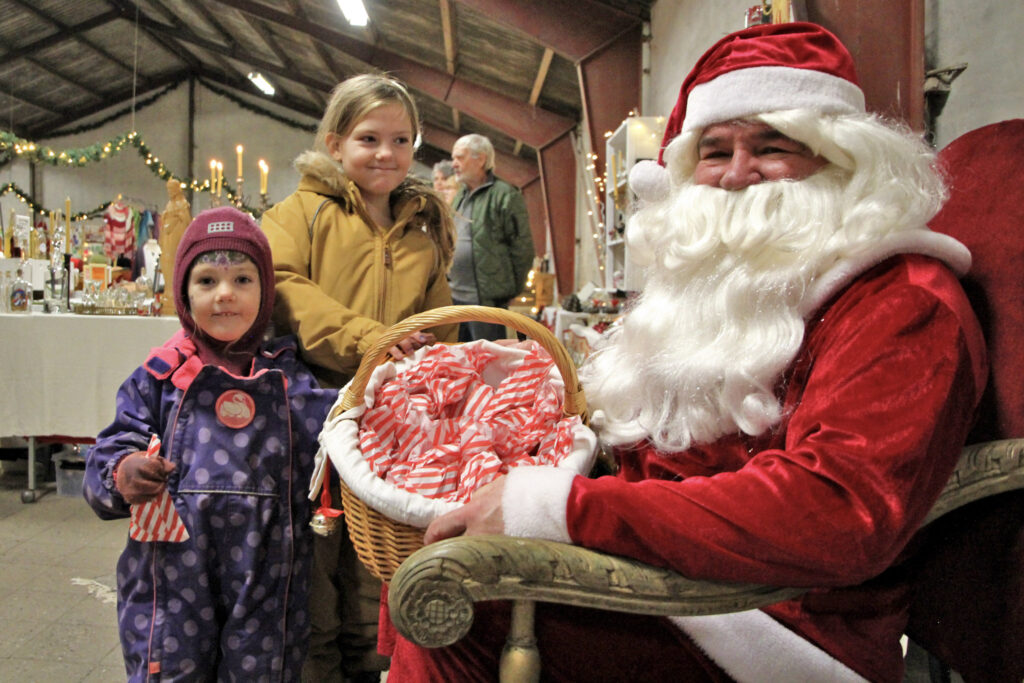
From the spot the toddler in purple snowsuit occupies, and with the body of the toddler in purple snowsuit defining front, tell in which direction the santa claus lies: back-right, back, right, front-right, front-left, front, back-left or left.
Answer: front-left

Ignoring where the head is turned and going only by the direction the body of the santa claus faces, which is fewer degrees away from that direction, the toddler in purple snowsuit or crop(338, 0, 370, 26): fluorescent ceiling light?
the toddler in purple snowsuit

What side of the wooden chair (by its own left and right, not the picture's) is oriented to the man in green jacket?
right

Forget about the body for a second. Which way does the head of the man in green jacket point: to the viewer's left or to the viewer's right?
to the viewer's left

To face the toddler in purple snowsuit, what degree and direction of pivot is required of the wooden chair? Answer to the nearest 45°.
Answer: approximately 45° to its right

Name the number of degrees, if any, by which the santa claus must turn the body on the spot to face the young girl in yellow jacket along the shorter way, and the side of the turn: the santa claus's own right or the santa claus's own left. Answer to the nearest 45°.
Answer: approximately 90° to the santa claus's own right

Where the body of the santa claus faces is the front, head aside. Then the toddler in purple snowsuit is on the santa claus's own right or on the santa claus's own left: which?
on the santa claus's own right

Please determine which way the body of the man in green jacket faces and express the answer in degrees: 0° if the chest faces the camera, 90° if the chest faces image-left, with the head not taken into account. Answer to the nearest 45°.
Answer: approximately 45°

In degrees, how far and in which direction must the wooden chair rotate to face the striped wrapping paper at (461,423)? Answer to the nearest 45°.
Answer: approximately 45° to its right

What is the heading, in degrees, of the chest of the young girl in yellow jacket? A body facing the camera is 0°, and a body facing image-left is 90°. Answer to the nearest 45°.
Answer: approximately 315°

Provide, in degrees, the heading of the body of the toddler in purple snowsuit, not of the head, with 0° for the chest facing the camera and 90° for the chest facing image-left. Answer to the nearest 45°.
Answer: approximately 0°
